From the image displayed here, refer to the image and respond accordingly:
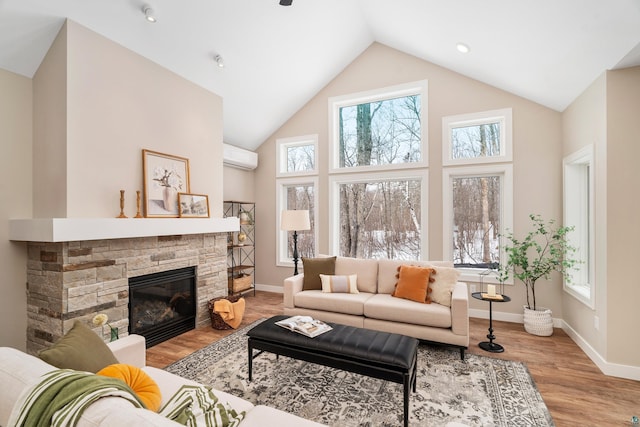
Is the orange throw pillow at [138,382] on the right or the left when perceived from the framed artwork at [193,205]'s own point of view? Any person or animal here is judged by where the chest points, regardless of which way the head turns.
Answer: on its right

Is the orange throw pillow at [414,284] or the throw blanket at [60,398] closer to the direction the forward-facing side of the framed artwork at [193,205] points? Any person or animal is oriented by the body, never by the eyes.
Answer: the orange throw pillow

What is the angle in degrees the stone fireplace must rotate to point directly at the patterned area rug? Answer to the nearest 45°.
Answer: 0° — it already faces it

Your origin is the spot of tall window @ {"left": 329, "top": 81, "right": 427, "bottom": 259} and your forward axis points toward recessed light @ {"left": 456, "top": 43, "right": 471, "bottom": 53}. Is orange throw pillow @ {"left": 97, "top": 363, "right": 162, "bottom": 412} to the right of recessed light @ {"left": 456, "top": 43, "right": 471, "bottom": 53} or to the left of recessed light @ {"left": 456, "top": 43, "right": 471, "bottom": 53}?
right

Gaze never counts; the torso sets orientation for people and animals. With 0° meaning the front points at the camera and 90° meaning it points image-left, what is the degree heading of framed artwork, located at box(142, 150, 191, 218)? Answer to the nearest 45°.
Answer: approximately 315°

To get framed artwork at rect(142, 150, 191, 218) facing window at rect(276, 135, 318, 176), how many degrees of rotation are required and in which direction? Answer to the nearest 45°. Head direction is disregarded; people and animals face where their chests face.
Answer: approximately 90° to its left

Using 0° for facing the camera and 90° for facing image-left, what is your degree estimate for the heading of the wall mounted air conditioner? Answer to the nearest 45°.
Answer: approximately 315°

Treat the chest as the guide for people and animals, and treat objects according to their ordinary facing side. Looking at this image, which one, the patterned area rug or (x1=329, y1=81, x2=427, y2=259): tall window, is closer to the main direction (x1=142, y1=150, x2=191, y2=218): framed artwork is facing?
the patterned area rug

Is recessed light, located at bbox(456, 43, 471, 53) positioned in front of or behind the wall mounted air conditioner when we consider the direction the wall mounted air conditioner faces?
in front

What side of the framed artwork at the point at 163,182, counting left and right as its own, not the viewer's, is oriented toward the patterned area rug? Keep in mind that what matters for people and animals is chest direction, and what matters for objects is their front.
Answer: front

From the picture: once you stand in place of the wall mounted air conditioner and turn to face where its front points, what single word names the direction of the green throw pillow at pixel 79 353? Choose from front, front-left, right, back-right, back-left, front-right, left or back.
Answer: front-right
